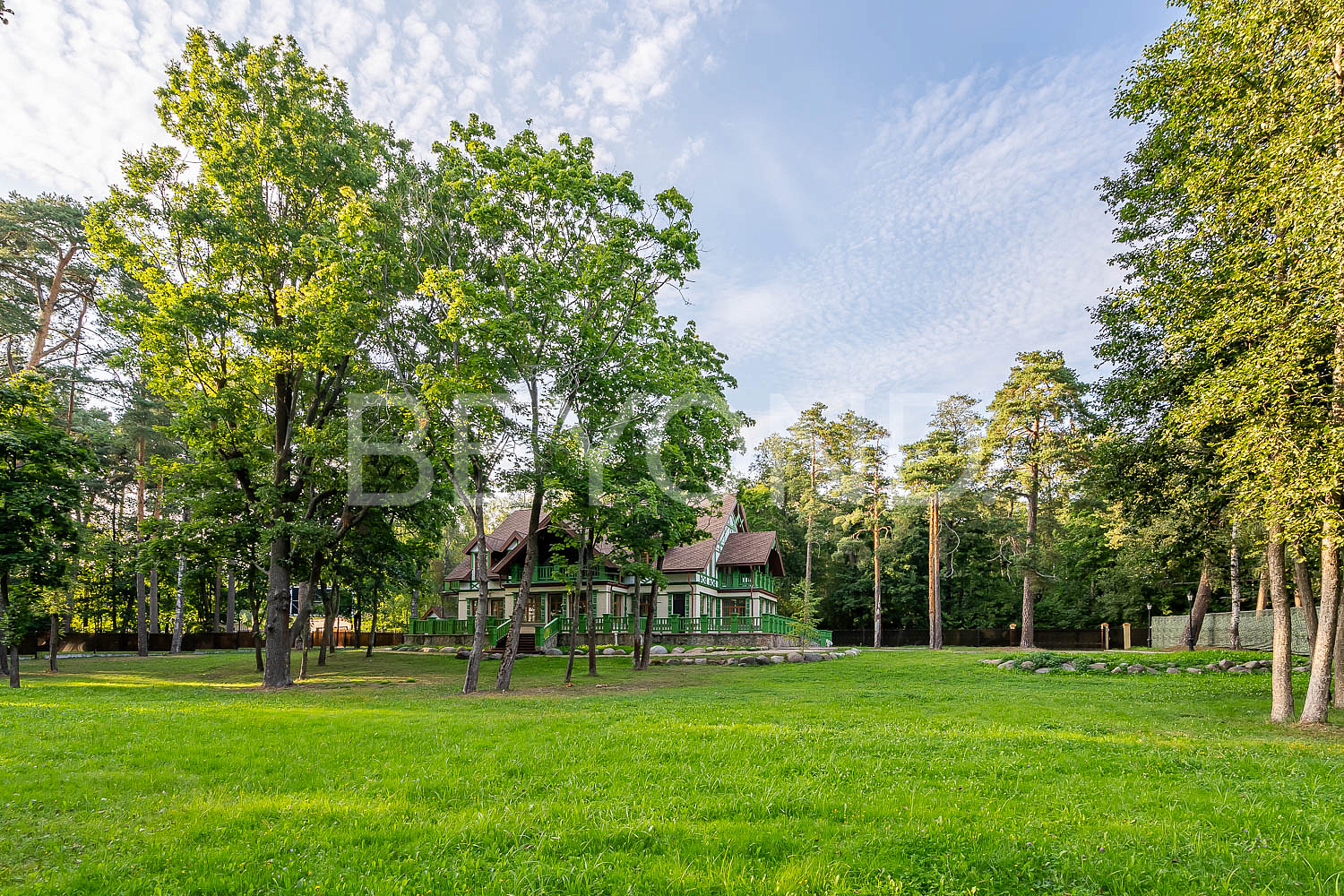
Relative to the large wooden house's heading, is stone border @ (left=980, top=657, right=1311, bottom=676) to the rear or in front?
in front

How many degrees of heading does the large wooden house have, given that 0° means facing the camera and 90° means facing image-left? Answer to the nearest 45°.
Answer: approximately 0°
